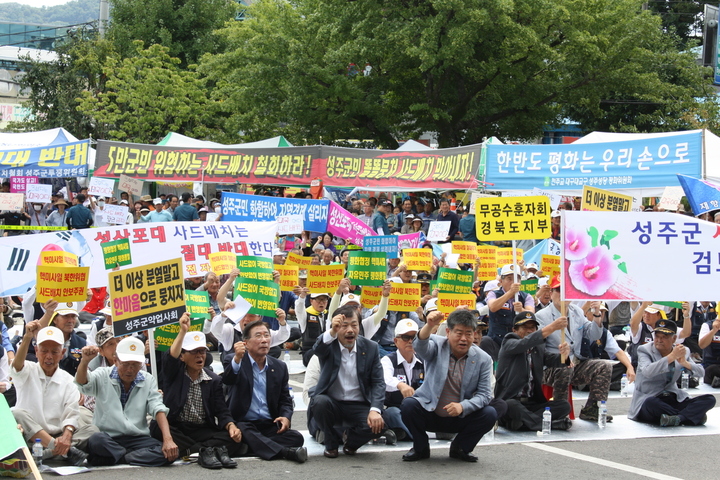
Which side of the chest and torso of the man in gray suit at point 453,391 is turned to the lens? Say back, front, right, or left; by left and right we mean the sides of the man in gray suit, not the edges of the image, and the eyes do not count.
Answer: front

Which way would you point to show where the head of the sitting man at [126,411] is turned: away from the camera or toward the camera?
toward the camera

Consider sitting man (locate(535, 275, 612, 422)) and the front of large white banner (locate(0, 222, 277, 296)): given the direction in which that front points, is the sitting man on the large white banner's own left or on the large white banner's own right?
on the large white banner's own left

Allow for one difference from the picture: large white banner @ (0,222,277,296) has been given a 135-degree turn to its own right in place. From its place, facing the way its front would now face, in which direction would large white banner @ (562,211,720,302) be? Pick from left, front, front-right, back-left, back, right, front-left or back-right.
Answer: back

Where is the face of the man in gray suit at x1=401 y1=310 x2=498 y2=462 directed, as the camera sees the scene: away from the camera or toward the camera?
toward the camera

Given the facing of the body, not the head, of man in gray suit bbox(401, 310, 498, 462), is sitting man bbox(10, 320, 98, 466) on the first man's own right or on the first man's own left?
on the first man's own right

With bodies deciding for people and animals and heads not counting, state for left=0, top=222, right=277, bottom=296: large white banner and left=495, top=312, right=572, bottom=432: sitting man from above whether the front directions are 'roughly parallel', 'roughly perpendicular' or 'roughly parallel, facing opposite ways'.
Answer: roughly parallel

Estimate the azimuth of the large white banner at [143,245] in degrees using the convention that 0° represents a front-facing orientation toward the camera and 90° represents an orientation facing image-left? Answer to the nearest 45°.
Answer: approximately 0°

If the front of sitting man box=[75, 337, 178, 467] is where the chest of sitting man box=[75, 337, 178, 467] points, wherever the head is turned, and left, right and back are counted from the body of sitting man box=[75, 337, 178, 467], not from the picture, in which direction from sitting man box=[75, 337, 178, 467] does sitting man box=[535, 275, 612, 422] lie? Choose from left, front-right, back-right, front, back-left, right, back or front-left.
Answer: left

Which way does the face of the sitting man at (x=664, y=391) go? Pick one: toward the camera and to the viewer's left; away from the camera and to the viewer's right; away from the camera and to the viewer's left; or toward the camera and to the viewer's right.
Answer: toward the camera and to the viewer's left

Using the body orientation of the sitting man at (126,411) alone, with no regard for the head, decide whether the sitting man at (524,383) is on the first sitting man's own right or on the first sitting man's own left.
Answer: on the first sitting man's own left

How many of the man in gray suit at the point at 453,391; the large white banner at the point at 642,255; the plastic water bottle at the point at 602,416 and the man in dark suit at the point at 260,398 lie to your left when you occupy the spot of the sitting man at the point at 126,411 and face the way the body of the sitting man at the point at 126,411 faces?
4

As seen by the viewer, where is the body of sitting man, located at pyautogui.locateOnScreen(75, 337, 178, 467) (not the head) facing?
toward the camera

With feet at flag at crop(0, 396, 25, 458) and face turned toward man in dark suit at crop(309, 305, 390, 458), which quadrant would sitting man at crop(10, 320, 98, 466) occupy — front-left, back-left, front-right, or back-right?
front-left

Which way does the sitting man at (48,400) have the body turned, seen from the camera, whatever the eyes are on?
toward the camera

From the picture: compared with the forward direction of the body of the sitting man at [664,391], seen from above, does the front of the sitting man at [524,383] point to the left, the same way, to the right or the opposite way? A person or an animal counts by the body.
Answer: the same way

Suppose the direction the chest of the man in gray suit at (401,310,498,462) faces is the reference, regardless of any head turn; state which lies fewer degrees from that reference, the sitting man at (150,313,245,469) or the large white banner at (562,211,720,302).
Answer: the sitting man

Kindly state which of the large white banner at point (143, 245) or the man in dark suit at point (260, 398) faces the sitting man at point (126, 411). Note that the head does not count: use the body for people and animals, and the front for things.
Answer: the large white banner

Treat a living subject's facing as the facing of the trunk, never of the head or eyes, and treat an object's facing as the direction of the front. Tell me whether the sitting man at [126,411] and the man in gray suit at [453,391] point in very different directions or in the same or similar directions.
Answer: same or similar directions

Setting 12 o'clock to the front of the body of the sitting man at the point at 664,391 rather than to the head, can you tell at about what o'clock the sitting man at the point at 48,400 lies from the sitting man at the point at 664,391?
the sitting man at the point at 48,400 is roughly at 3 o'clock from the sitting man at the point at 664,391.
